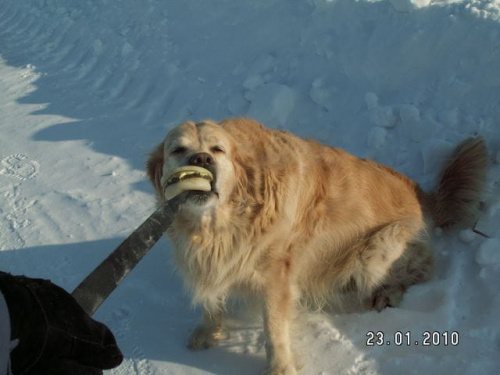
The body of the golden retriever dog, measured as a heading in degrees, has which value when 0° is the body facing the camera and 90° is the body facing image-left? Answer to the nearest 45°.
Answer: approximately 45°
